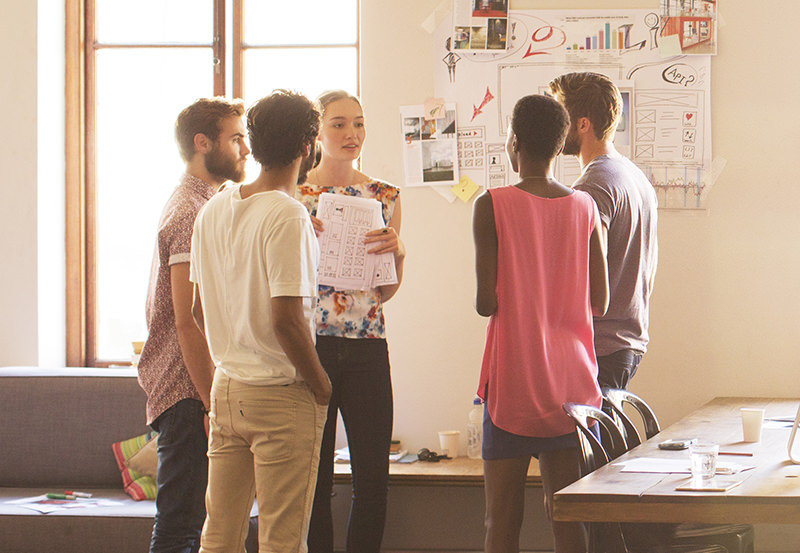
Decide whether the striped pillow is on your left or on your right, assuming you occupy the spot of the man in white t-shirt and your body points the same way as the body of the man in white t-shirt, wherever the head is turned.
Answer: on your left

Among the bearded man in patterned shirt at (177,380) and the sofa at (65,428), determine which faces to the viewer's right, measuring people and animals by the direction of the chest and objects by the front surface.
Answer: the bearded man in patterned shirt

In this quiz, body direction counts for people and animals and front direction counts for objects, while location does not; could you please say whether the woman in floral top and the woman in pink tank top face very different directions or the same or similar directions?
very different directions

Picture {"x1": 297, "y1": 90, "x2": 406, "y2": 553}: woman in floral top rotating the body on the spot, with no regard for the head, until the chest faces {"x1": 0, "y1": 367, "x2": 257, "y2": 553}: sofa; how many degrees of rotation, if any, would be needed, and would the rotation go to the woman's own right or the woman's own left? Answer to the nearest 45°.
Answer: approximately 135° to the woman's own right

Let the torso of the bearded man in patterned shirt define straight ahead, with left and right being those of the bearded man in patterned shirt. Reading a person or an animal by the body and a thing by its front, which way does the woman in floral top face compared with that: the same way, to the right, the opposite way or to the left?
to the right

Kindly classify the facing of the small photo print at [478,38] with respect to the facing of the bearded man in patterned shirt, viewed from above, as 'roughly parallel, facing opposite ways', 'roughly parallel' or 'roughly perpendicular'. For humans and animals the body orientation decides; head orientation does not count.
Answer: roughly perpendicular

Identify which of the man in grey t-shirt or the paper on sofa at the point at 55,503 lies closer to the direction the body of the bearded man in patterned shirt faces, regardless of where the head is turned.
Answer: the man in grey t-shirt

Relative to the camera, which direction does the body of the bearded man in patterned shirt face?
to the viewer's right

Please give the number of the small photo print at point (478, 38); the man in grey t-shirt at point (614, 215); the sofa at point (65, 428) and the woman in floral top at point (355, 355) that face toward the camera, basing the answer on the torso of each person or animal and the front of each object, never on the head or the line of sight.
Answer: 3

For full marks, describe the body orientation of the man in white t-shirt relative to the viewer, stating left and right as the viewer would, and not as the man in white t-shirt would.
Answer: facing away from the viewer and to the right of the viewer

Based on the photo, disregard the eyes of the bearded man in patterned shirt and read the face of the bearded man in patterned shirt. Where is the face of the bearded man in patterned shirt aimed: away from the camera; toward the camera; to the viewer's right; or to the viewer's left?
to the viewer's right

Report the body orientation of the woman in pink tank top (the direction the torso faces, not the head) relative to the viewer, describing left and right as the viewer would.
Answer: facing away from the viewer

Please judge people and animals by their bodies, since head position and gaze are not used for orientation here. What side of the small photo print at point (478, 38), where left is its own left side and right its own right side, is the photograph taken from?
front

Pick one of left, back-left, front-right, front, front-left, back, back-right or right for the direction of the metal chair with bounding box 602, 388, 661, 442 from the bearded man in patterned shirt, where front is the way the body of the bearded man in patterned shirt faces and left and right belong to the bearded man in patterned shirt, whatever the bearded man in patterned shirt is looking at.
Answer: front

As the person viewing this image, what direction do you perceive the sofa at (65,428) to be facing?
facing the viewer
